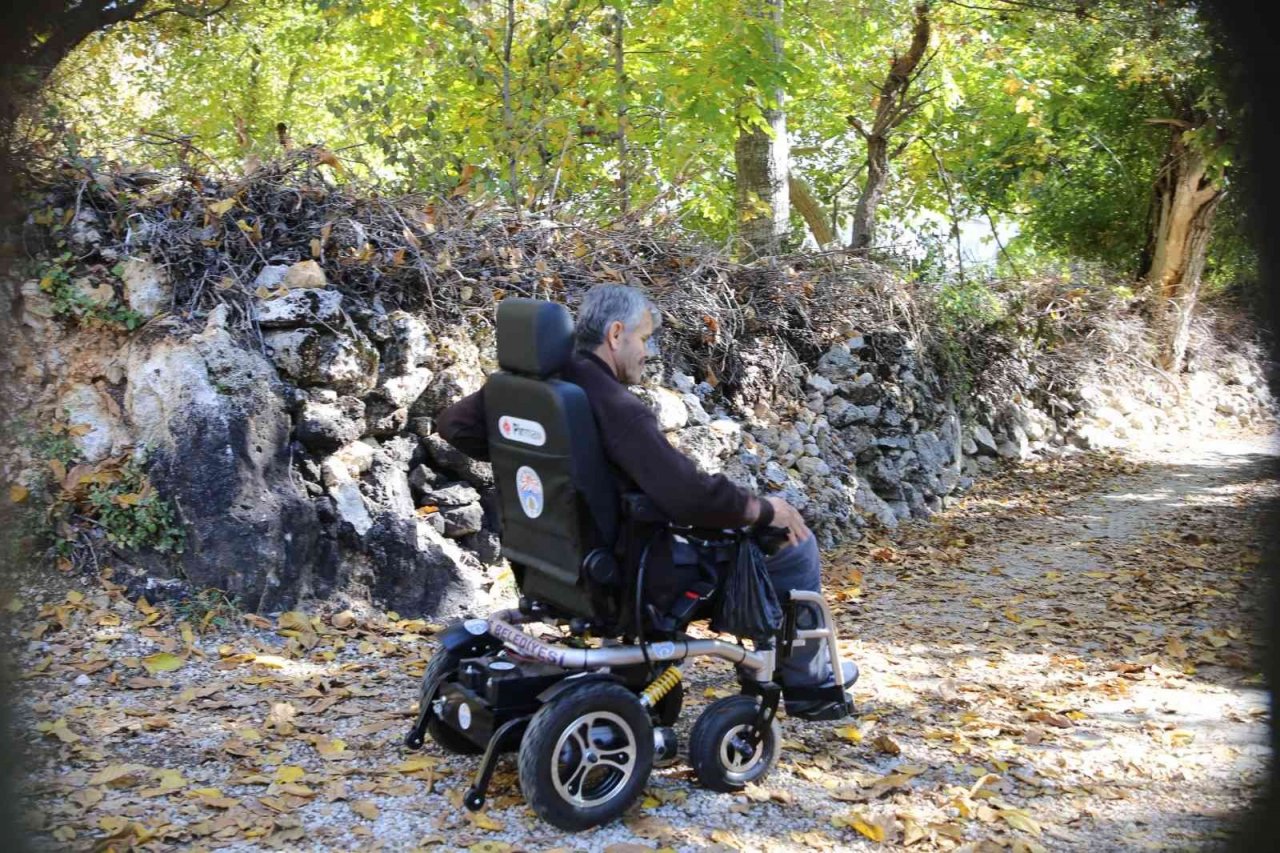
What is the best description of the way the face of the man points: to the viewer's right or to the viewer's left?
to the viewer's right

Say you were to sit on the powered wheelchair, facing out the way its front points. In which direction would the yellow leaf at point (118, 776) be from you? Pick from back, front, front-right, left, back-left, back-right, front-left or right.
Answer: back-left

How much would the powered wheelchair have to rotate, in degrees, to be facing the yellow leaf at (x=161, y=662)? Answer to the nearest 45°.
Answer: approximately 90° to its left

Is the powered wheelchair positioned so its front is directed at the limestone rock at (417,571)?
no

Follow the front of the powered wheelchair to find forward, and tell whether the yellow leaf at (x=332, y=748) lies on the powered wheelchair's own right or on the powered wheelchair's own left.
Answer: on the powered wheelchair's own left

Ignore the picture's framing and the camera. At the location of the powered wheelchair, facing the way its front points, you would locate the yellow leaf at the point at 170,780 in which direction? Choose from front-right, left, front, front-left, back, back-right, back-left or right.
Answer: back-left

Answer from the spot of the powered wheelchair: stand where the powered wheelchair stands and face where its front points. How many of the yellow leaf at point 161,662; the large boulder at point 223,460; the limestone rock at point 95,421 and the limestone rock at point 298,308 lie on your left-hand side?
4

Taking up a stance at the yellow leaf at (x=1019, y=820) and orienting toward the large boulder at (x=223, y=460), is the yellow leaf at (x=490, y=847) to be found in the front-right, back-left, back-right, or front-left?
front-left

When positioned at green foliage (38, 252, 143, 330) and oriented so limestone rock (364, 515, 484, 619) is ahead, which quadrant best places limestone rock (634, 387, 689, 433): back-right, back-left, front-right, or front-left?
front-left

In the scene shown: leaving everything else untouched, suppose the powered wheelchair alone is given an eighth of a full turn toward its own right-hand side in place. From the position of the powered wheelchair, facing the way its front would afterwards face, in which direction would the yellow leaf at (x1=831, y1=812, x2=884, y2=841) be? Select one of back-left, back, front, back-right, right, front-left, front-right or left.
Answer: front

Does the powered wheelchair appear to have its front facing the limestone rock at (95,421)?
no

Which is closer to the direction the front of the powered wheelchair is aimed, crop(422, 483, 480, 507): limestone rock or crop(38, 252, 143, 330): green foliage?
the limestone rock

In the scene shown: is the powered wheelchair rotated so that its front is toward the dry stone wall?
no

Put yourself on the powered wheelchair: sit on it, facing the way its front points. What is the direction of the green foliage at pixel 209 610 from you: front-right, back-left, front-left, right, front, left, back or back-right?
left

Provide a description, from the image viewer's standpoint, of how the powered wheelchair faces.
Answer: facing away from the viewer and to the right of the viewer

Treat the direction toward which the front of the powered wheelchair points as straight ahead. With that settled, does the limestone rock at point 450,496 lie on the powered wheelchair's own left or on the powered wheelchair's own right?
on the powered wheelchair's own left

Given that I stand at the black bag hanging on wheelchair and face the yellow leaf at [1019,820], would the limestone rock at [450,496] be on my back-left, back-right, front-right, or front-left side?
back-left

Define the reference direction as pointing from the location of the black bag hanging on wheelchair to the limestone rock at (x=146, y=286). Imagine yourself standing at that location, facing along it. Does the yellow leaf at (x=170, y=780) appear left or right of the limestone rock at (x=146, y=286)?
left

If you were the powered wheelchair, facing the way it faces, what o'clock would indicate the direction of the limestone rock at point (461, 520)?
The limestone rock is roughly at 10 o'clock from the powered wheelchair.

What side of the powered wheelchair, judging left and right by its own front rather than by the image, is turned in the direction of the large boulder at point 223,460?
left

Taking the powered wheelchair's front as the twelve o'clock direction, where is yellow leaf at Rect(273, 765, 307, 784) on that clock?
The yellow leaf is roughly at 8 o'clock from the powered wheelchair.
